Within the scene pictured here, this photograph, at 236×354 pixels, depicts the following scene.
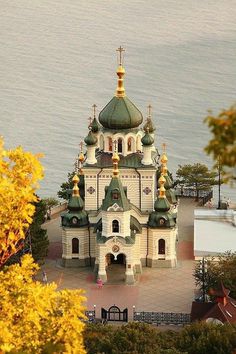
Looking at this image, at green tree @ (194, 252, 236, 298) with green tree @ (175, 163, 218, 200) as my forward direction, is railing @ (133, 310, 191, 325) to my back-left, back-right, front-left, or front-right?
back-left

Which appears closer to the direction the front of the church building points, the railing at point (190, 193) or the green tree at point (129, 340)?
the green tree

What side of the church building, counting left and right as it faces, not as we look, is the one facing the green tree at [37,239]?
right

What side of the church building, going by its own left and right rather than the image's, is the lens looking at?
front

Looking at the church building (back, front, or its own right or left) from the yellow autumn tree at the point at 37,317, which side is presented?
front

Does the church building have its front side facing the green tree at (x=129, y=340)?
yes
